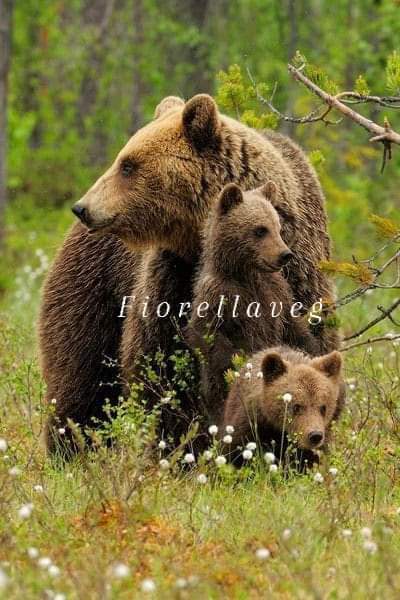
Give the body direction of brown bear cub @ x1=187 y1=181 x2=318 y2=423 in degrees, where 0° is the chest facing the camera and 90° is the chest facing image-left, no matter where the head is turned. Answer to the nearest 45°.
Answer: approximately 315°

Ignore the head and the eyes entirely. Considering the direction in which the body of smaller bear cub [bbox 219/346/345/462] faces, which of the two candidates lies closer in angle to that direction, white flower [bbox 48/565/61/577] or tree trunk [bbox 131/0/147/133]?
the white flower

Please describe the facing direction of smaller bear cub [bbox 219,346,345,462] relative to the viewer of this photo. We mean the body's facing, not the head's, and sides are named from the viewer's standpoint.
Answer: facing the viewer and to the right of the viewer

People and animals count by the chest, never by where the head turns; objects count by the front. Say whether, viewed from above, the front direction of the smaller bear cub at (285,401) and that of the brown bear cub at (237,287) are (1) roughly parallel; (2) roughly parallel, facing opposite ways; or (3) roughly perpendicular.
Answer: roughly parallel

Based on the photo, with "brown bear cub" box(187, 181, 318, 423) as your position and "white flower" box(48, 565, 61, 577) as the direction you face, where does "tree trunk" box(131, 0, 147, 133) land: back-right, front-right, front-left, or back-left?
back-right

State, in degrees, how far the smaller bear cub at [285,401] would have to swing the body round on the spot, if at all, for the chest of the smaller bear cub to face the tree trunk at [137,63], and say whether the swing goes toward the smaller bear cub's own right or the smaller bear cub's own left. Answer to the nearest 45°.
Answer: approximately 135° to the smaller bear cub's own left

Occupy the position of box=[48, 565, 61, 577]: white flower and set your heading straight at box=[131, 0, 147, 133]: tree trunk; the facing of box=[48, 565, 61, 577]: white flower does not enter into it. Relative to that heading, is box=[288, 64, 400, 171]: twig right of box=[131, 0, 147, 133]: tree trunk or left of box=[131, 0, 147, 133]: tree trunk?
right

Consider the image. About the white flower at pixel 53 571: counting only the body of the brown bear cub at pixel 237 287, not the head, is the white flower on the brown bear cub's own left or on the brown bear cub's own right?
on the brown bear cub's own right

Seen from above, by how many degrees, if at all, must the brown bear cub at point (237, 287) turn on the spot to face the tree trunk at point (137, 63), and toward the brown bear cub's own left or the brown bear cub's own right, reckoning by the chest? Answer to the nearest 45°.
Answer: approximately 135° to the brown bear cub's own left

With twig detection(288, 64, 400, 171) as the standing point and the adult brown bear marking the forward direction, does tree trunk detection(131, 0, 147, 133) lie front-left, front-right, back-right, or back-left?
front-right

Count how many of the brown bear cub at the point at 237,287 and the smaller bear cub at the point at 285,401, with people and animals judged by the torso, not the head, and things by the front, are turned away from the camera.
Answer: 0
